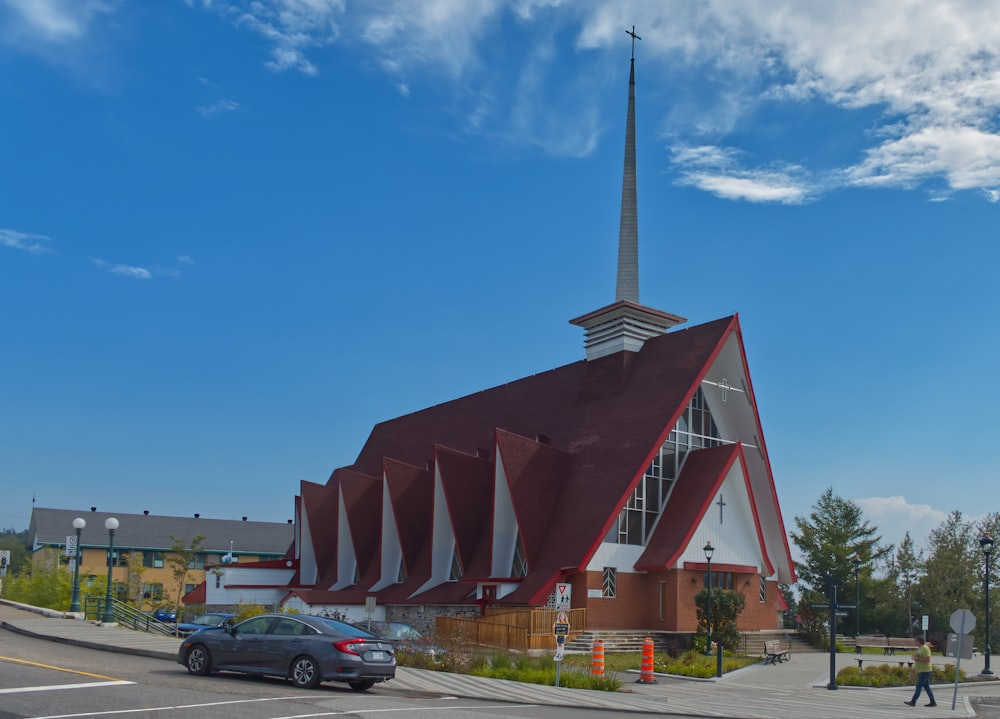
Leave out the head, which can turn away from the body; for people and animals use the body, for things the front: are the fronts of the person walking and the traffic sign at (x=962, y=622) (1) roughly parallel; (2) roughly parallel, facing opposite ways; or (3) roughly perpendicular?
roughly perpendicular

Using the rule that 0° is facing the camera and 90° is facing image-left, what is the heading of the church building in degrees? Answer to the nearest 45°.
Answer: approximately 315°

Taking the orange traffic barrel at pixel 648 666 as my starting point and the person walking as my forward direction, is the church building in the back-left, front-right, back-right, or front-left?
back-left

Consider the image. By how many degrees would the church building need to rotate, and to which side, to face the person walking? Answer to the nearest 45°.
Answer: approximately 45° to its right

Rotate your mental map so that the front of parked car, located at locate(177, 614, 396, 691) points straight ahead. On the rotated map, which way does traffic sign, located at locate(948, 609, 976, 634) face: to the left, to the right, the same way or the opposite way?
to the right

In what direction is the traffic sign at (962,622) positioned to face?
away from the camera

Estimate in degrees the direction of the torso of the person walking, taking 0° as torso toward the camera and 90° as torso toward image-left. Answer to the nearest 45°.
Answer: approximately 90°

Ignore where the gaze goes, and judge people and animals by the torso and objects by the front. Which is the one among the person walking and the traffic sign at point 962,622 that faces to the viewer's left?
the person walking
